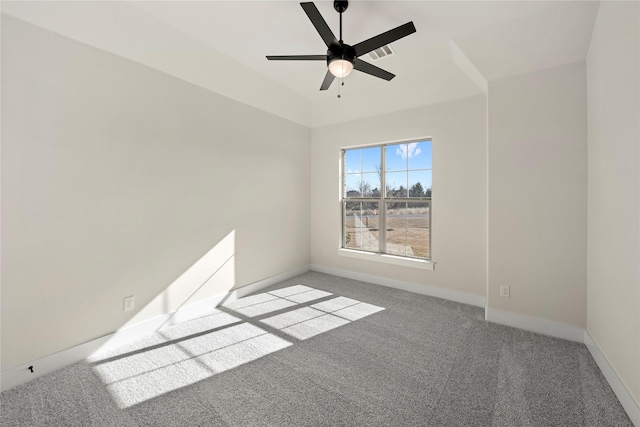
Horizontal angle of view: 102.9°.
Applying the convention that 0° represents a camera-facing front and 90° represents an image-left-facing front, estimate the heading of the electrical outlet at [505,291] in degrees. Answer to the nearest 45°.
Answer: approximately 0°

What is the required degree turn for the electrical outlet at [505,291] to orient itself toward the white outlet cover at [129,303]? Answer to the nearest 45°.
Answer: approximately 45° to its right
